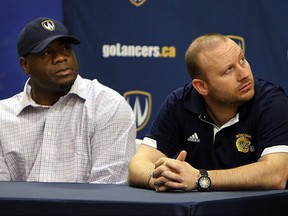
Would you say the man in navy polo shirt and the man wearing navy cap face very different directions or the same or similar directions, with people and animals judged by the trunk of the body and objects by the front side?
same or similar directions

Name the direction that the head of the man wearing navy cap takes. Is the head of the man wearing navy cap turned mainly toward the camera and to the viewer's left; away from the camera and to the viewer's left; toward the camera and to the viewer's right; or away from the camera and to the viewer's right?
toward the camera and to the viewer's right

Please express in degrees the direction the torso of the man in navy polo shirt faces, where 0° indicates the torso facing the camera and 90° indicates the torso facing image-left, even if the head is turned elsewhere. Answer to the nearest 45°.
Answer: approximately 0°

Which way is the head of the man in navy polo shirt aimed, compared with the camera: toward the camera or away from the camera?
toward the camera

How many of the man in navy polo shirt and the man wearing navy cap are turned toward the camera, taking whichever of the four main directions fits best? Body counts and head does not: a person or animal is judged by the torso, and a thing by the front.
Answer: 2

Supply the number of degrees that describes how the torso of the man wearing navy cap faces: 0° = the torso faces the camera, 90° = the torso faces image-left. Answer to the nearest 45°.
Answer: approximately 0°

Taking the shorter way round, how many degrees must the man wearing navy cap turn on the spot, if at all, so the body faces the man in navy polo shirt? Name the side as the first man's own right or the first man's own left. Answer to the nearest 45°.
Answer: approximately 45° to the first man's own left

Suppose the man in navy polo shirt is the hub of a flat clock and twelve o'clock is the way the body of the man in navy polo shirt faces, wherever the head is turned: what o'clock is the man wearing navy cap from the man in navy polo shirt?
The man wearing navy cap is roughly at 4 o'clock from the man in navy polo shirt.
